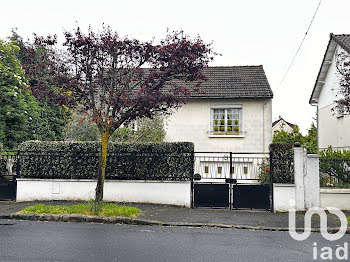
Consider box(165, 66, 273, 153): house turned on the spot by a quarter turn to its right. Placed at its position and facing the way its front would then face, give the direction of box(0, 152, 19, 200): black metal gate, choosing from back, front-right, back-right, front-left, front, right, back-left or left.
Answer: front-left

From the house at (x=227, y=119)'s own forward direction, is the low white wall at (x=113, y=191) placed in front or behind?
in front

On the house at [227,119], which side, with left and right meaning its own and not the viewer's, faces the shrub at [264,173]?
front

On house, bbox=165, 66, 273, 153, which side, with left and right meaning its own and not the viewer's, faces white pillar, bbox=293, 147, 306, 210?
front

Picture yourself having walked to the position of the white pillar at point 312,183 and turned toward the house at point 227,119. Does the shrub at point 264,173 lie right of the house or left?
left

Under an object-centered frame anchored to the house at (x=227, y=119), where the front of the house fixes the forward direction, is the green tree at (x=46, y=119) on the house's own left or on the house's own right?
on the house's own right

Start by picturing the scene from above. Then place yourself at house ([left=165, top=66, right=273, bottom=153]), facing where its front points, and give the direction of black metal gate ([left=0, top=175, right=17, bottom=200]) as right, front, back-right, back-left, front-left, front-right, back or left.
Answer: front-right

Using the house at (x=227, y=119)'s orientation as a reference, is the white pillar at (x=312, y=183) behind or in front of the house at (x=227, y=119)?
in front

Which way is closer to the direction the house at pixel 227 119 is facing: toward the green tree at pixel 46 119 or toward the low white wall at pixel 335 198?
the low white wall

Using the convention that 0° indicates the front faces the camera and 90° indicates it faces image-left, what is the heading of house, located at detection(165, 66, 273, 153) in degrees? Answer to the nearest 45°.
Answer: approximately 0°
